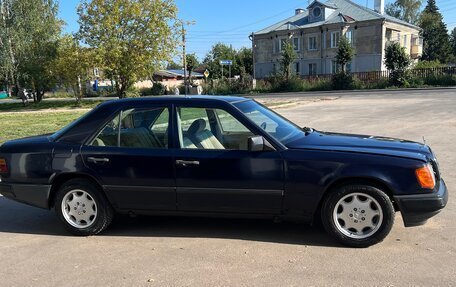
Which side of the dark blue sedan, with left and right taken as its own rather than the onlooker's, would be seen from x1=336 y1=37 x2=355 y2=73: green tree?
left

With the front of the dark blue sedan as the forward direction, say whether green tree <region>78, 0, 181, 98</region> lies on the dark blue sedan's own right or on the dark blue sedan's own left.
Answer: on the dark blue sedan's own left

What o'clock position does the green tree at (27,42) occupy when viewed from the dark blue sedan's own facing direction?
The green tree is roughly at 8 o'clock from the dark blue sedan.

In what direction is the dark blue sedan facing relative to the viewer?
to the viewer's right

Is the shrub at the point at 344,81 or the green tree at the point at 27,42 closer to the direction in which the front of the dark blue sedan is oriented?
the shrub

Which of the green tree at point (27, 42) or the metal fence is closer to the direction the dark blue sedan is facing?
the metal fence

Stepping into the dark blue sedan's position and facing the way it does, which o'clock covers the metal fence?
The metal fence is roughly at 10 o'clock from the dark blue sedan.

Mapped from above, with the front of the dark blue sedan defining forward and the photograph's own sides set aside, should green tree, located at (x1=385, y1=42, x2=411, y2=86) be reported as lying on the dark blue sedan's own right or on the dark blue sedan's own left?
on the dark blue sedan's own left

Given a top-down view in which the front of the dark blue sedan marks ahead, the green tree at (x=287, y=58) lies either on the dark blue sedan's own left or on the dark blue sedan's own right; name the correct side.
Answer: on the dark blue sedan's own left

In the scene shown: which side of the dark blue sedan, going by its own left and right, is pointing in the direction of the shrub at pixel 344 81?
left
